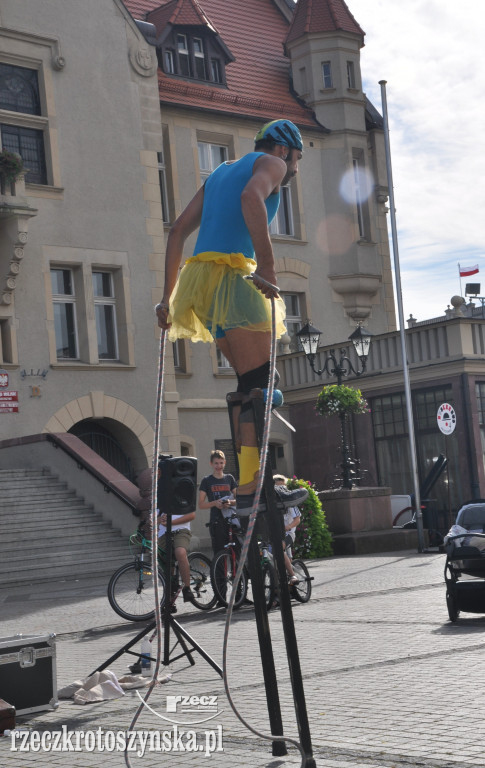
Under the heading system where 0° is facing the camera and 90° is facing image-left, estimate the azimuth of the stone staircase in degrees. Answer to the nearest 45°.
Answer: approximately 0°

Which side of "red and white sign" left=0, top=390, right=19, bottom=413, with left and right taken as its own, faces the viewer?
front

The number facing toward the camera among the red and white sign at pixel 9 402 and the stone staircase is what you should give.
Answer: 2

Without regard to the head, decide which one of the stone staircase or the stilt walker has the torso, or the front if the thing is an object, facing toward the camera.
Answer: the stone staircase

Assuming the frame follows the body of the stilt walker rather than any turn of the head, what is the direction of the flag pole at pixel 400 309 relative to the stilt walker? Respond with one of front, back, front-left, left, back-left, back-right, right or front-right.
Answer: front-left

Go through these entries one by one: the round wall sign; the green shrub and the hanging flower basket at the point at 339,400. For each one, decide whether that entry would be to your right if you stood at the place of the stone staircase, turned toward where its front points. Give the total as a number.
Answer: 0

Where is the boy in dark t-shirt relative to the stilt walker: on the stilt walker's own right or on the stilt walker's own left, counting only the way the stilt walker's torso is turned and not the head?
on the stilt walker's own left

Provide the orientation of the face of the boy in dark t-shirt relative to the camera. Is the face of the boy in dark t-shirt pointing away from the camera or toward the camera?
toward the camera

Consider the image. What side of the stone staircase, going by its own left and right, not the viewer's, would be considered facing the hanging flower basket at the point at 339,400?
left

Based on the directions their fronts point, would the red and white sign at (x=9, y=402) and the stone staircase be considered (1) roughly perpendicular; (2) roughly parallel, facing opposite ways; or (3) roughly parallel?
roughly parallel

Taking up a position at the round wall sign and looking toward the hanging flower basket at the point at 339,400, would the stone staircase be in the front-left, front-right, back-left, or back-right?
front-left

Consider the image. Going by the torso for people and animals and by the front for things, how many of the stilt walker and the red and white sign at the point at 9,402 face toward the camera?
1

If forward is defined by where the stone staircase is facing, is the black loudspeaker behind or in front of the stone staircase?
in front

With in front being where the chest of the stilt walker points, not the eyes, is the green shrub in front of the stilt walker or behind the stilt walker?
in front

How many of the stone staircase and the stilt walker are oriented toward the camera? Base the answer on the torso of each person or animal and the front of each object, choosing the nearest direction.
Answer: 1

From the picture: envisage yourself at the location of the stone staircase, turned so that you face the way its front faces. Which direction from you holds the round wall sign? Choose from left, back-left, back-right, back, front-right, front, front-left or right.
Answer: left
